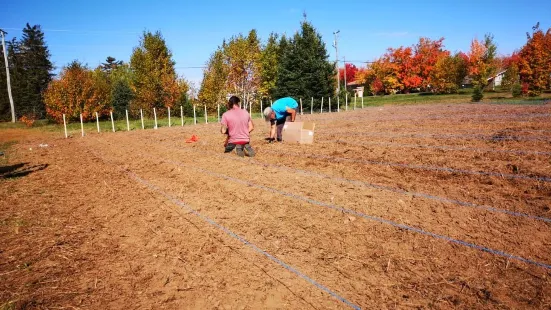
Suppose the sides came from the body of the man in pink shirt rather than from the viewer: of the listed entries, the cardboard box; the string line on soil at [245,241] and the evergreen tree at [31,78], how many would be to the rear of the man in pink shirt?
1

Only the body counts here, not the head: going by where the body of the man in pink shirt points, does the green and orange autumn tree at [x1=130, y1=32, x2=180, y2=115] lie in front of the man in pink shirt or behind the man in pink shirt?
in front

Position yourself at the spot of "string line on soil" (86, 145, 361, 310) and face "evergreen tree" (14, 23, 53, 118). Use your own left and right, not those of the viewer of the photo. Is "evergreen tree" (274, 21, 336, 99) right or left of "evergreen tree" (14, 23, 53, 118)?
right

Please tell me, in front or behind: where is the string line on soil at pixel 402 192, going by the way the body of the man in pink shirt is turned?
behind

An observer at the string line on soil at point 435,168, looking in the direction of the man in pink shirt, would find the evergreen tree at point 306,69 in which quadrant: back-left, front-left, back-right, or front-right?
front-right

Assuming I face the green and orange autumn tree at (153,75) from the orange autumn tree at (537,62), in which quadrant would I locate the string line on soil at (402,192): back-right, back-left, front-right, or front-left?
front-left

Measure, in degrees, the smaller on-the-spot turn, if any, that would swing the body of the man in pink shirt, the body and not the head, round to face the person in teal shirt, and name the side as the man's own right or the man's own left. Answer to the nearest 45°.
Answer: approximately 45° to the man's own right

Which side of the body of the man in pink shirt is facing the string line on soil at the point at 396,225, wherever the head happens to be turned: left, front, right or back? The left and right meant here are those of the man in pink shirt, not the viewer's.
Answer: back

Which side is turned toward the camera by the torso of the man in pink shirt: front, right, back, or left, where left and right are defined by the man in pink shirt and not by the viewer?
back

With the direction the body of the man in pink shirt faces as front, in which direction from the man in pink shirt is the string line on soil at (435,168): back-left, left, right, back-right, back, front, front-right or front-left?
back-right

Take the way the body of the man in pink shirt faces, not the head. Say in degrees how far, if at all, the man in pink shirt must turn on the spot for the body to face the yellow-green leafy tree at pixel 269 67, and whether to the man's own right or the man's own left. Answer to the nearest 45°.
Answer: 0° — they already face it

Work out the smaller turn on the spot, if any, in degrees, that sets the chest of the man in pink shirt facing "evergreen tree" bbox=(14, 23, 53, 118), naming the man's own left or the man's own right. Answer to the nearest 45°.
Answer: approximately 45° to the man's own left

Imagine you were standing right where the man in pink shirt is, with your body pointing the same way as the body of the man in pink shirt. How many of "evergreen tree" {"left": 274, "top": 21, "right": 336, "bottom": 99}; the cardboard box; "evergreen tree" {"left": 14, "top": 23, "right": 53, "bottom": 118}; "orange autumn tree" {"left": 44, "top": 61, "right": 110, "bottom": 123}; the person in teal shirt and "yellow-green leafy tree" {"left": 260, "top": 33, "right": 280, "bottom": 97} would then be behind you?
0

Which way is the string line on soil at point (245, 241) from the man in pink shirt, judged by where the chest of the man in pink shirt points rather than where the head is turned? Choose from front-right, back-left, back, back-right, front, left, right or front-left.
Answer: back

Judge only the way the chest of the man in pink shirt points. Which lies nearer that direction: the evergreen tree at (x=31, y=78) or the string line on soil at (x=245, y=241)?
the evergreen tree
